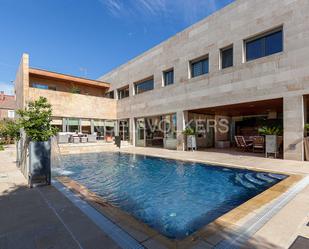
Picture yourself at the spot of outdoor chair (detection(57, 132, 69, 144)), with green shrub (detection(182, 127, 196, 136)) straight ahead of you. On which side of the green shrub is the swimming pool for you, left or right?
right

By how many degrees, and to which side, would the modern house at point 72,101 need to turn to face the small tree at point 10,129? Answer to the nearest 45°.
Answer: approximately 90° to its right

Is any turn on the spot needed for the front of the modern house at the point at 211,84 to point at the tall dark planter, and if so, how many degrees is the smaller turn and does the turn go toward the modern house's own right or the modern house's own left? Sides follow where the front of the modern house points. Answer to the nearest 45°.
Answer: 0° — it already faces it
